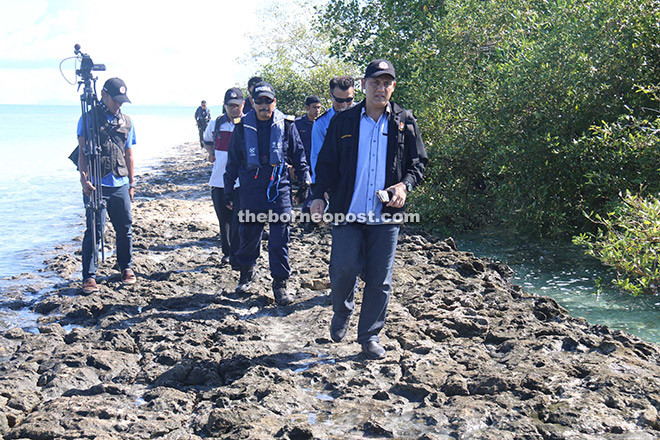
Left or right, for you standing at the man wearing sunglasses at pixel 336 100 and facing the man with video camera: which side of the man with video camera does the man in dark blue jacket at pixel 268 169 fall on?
left

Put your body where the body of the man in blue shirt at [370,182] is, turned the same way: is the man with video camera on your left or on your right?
on your right

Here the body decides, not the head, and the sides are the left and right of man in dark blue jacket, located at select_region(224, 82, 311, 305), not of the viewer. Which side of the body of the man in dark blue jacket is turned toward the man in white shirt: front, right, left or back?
back

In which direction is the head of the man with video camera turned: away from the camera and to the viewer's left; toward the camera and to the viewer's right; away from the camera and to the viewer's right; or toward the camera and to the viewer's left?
toward the camera and to the viewer's right

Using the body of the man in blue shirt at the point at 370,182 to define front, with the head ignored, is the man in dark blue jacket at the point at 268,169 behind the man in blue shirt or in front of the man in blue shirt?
behind

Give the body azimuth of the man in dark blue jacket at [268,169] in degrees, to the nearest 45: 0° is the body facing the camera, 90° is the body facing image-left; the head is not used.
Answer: approximately 0°

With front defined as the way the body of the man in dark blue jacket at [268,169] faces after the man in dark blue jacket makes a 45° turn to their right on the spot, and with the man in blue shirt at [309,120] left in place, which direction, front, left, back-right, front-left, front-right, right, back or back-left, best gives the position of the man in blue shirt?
back-right

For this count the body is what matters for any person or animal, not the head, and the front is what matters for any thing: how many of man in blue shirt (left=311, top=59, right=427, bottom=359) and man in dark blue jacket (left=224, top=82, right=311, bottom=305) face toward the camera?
2

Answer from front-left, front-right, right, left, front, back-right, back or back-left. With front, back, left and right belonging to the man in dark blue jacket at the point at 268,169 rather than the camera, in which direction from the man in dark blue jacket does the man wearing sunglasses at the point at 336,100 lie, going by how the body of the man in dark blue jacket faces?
back-left

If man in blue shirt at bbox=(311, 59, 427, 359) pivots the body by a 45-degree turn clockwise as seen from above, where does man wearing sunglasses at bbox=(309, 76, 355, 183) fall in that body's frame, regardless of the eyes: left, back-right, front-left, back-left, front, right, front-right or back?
back-right
